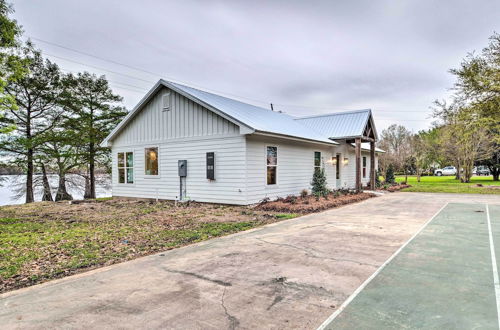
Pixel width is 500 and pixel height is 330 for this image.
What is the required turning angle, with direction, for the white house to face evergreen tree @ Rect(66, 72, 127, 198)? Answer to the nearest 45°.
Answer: approximately 180°

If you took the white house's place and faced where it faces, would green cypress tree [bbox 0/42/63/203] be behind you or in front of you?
behind

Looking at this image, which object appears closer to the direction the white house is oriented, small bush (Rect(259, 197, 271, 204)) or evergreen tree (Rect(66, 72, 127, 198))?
the small bush

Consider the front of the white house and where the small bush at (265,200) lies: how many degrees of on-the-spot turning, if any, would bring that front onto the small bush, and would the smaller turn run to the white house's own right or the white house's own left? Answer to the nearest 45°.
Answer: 0° — it already faces it

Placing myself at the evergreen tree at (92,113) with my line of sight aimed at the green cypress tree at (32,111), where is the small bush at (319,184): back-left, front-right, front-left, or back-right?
back-left

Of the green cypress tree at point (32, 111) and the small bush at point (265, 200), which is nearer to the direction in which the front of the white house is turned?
the small bush

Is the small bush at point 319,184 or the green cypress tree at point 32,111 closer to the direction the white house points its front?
the small bush

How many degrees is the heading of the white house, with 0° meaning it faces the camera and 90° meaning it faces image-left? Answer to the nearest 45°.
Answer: approximately 315°

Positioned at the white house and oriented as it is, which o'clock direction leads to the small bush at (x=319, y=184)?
The small bush is roughly at 10 o'clock from the white house.
